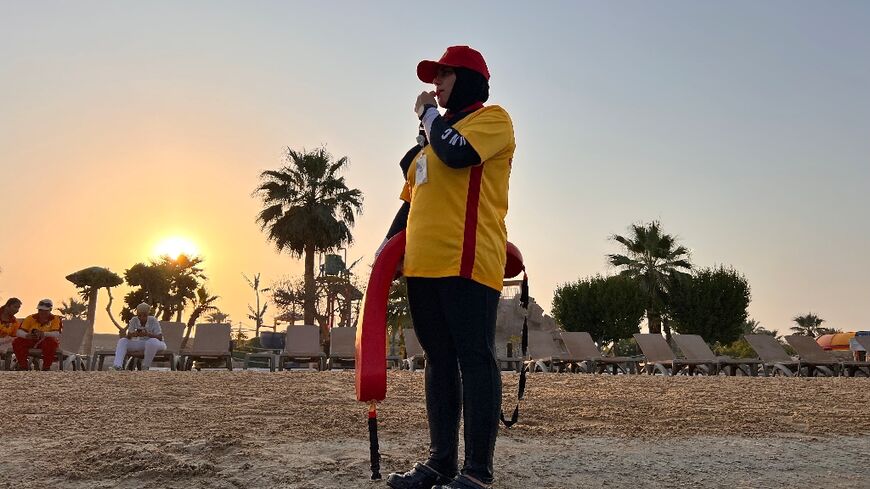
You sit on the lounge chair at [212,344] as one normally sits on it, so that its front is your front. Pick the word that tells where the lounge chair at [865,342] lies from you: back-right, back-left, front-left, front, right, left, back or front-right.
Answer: left

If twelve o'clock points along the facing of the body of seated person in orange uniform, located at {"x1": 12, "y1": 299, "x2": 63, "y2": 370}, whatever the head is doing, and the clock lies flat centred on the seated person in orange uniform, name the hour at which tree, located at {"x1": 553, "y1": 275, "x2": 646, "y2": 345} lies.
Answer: The tree is roughly at 8 o'clock from the seated person in orange uniform.

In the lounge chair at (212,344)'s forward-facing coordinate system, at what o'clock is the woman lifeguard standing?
The woman lifeguard standing is roughly at 12 o'clock from the lounge chair.

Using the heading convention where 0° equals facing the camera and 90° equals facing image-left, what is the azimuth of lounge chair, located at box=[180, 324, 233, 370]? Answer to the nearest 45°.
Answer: approximately 0°

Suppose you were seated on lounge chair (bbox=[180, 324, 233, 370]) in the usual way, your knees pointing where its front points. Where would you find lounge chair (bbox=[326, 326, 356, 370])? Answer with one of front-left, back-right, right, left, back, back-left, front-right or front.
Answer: left

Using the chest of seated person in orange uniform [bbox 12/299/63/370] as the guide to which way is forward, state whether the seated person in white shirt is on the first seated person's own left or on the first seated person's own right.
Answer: on the first seated person's own left

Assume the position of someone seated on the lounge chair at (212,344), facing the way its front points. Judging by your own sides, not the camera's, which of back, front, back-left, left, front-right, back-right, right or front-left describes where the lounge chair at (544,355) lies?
left

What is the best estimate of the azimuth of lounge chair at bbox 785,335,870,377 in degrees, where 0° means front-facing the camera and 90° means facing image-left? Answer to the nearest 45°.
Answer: approximately 315°

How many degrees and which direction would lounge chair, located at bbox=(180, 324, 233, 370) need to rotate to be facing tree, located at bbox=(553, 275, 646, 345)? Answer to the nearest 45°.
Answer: approximately 135° to its left
